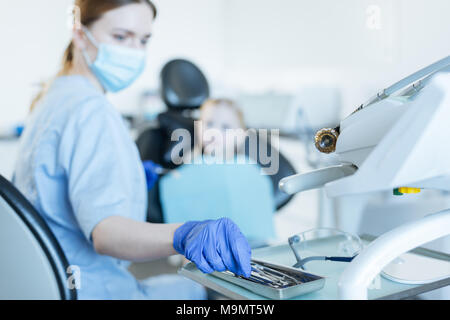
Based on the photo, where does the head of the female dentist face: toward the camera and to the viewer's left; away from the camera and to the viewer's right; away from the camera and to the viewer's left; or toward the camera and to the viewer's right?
toward the camera and to the viewer's right

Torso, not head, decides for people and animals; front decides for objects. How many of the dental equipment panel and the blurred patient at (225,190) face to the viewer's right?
0

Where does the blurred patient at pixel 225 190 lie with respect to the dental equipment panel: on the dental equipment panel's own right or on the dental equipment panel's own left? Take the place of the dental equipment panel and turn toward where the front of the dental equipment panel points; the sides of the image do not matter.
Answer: on the dental equipment panel's own right

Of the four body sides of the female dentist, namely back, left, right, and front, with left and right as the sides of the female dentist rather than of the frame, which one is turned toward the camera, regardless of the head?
right

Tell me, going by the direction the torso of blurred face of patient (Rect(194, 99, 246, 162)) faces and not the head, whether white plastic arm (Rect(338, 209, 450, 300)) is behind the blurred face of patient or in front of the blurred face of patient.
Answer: in front

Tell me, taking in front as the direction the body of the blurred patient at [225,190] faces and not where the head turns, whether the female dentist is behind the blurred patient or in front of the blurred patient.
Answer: in front

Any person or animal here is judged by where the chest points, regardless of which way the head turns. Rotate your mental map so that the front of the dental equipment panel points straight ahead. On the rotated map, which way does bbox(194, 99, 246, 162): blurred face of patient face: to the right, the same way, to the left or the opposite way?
to the left

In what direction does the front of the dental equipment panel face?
to the viewer's left

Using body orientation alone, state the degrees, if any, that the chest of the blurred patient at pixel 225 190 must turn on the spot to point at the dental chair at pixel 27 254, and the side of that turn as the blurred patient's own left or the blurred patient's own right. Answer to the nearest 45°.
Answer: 0° — they already face it
